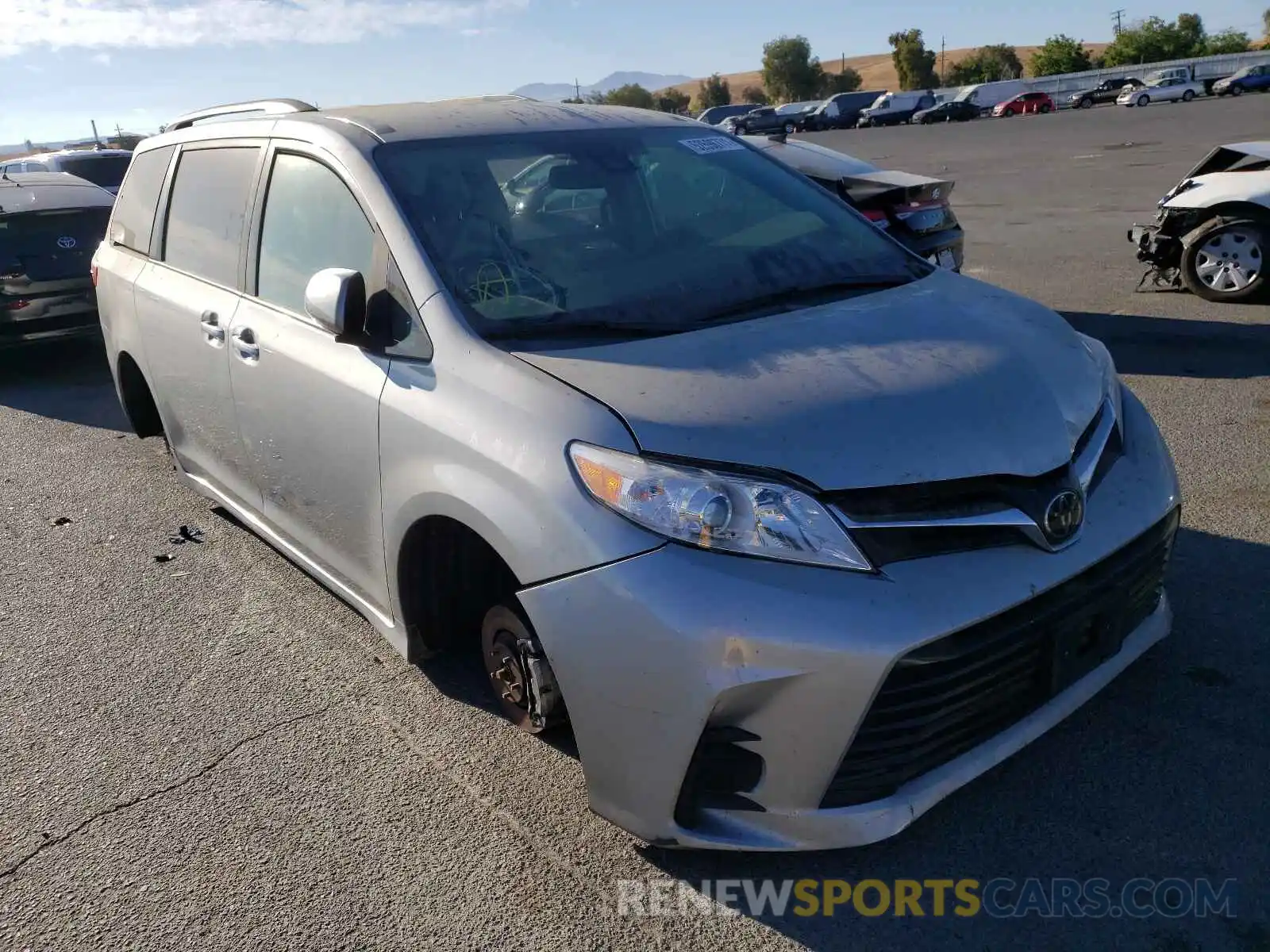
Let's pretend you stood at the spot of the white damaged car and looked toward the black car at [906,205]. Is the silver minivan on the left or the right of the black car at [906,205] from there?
left

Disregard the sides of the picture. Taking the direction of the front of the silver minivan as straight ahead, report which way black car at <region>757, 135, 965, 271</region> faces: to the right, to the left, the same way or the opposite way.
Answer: the opposite way

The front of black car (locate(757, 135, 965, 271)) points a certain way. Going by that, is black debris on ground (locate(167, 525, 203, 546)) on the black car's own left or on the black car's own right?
on the black car's own left

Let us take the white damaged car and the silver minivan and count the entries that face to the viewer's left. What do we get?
1

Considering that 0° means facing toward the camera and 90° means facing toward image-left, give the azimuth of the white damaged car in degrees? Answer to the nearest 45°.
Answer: approximately 90°

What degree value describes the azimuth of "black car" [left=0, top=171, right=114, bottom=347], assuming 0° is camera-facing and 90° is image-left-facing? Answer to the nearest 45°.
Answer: approximately 135°

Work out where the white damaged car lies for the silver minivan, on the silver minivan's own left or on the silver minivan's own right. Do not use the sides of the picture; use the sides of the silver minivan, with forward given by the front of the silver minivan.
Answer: on the silver minivan's own left

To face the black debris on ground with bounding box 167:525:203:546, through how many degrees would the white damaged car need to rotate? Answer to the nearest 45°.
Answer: approximately 45° to its left

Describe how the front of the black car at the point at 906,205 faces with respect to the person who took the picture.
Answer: facing away from the viewer and to the left of the viewer

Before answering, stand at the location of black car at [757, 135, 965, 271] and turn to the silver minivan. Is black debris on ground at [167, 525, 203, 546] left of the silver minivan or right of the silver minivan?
right
